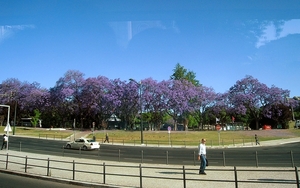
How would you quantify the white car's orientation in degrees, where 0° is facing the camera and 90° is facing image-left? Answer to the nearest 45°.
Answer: approximately 135°
